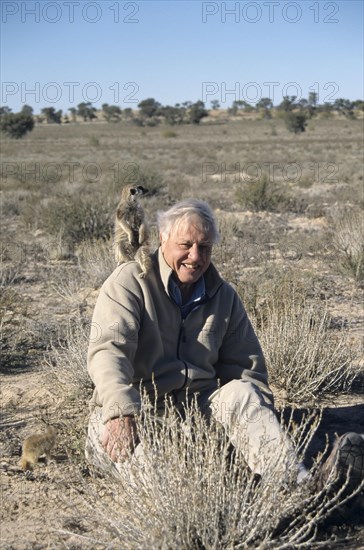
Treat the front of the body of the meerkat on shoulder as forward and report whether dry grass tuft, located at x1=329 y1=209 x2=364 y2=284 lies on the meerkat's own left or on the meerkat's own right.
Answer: on the meerkat's own left

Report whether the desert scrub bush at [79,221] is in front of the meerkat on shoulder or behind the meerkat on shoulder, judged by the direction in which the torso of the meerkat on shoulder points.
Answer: behind

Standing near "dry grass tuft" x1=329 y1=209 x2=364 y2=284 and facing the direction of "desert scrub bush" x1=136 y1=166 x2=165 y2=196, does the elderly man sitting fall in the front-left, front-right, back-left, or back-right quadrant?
back-left

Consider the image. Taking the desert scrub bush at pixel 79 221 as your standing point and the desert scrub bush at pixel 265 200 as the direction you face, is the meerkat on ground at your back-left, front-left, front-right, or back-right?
back-right

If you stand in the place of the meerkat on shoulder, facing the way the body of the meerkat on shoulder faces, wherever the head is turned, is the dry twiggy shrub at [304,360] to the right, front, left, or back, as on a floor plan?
left

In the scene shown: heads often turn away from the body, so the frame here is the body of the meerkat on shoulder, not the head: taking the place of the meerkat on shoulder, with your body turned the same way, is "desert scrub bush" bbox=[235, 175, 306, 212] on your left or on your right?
on your left

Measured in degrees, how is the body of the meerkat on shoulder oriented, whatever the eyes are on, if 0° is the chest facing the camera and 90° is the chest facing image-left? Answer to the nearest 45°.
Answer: approximately 315°

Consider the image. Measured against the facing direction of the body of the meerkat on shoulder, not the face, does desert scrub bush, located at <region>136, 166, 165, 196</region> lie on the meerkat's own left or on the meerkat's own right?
on the meerkat's own left
